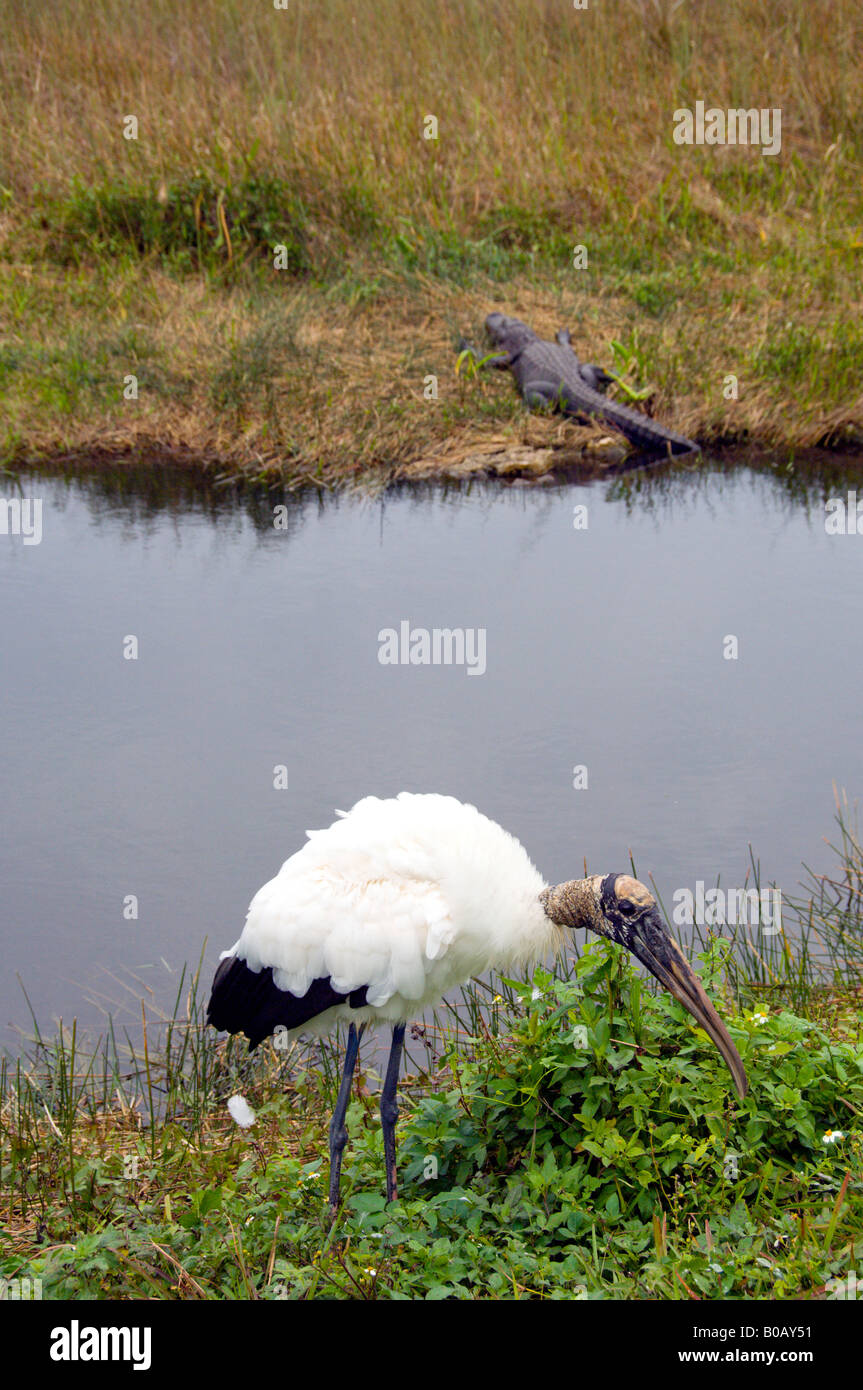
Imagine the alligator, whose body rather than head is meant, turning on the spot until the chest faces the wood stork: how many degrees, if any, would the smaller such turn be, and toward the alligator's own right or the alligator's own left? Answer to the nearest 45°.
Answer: approximately 135° to the alligator's own left

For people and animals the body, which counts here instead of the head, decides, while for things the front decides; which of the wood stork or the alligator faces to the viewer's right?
the wood stork

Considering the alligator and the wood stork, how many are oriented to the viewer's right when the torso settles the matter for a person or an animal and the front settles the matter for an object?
1

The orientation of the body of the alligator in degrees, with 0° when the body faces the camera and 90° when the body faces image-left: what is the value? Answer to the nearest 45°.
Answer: approximately 135°

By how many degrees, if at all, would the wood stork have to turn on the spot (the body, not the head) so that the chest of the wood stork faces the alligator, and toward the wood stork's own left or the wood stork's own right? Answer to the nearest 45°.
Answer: approximately 90° to the wood stork's own left

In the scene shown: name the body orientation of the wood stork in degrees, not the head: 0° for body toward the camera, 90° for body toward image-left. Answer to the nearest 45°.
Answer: approximately 270°
